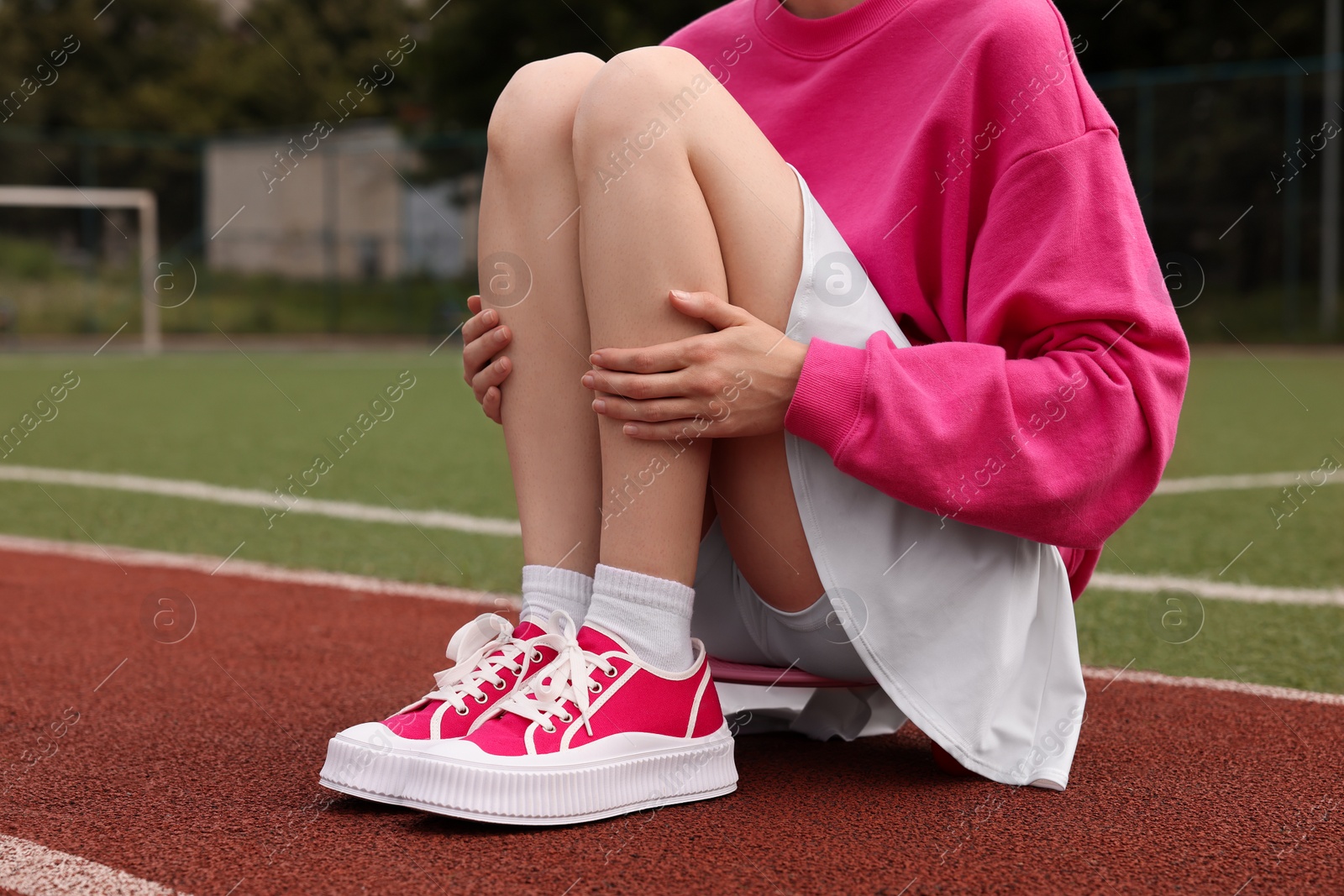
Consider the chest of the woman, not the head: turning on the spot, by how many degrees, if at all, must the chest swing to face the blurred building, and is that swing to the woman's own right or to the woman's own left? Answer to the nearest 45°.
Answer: approximately 135° to the woman's own right

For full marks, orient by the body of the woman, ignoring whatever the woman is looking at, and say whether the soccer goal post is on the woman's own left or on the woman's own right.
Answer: on the woman's own right
